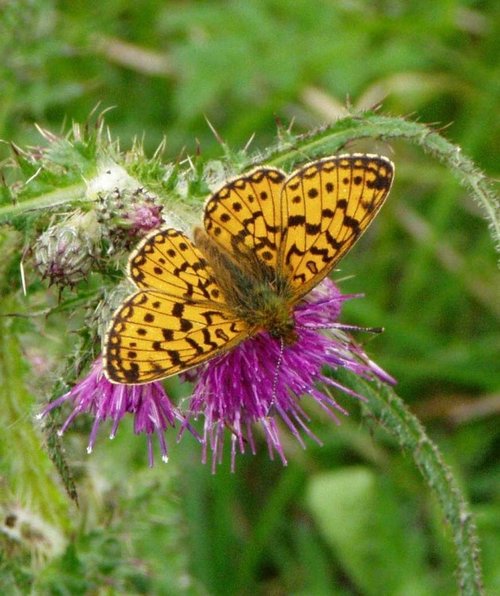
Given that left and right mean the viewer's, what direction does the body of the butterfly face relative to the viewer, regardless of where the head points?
facing the viewer and to the right of the viewer

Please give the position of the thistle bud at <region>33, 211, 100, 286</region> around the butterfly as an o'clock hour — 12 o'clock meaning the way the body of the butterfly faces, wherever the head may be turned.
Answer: The thistle bud is roughly at 4 o'clock from the butterfly.
